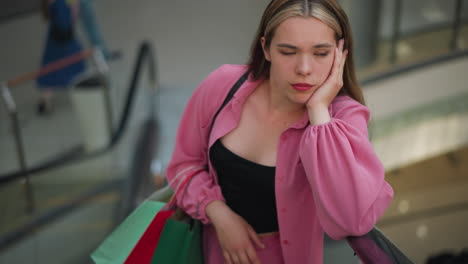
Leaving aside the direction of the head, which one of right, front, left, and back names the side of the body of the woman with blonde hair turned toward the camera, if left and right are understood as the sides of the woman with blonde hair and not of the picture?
front

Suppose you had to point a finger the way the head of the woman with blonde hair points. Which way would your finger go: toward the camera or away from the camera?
toward the camera

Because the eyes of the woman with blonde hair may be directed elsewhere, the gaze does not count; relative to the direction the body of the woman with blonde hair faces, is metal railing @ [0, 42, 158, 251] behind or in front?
behind

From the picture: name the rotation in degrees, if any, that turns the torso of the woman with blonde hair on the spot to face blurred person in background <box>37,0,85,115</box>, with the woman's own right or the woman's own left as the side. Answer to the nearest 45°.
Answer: approximately 135° to the woman's own right

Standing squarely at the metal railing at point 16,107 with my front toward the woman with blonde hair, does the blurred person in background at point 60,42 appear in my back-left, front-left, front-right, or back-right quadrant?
back-left
